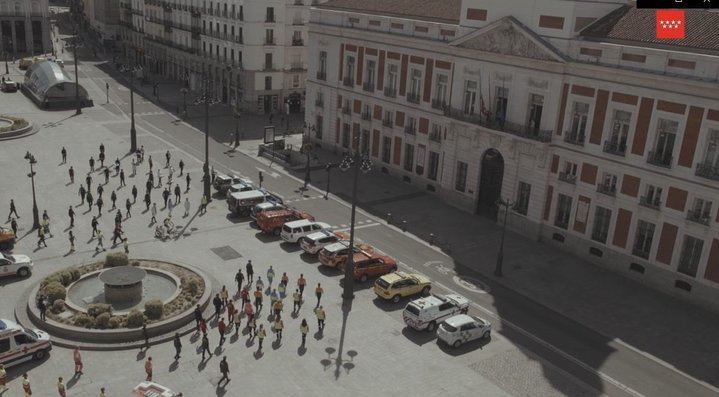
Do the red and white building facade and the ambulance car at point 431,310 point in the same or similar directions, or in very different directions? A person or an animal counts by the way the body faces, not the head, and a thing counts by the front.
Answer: very different directions

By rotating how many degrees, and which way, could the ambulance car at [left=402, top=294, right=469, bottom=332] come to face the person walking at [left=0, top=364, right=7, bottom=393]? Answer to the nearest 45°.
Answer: approximately 180°

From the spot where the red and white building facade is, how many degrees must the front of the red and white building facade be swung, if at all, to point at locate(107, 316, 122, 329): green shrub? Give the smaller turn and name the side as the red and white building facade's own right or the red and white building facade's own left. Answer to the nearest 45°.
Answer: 0° — it already faces it

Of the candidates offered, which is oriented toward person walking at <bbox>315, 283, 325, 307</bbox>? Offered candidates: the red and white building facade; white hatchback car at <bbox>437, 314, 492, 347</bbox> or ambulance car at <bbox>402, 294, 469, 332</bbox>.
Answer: the red and white building facade

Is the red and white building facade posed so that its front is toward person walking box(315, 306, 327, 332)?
yes

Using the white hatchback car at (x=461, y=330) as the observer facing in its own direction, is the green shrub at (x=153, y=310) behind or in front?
behind

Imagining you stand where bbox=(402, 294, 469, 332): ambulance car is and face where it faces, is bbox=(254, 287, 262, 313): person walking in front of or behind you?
behind

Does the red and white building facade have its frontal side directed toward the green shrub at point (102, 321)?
yes

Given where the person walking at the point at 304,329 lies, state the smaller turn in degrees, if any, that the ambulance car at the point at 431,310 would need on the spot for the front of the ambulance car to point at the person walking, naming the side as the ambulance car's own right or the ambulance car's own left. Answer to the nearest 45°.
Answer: approximately 180°
